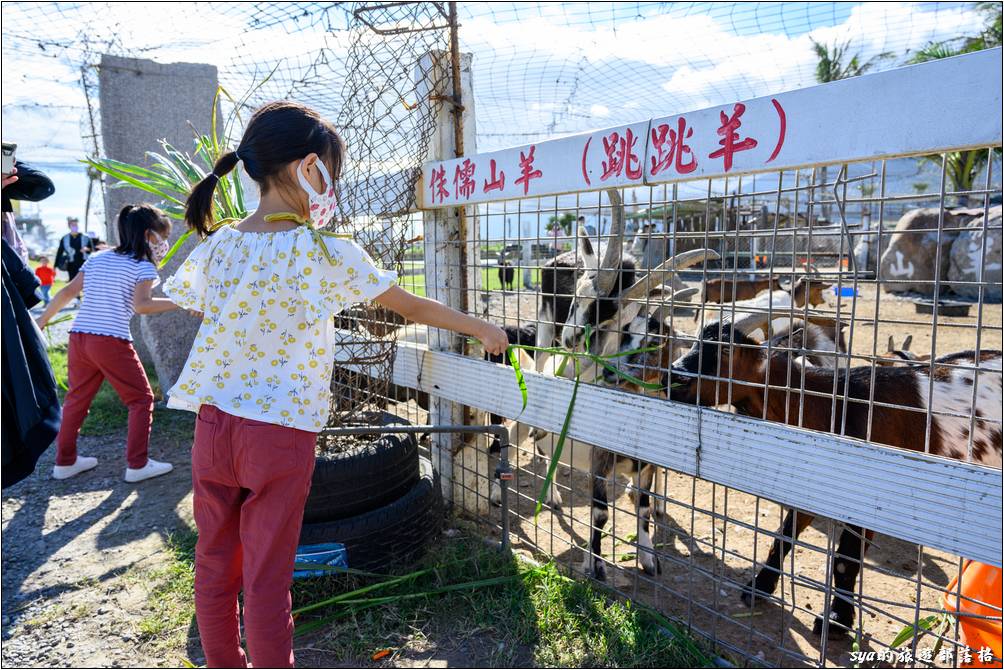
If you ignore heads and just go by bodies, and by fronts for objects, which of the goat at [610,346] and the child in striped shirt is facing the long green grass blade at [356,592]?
the goat

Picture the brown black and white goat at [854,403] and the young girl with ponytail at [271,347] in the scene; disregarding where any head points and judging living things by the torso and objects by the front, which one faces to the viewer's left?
the brown black and white goat

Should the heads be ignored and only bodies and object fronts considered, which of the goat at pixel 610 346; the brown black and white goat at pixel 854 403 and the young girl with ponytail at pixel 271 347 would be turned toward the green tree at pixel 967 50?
the young girl with ponytail

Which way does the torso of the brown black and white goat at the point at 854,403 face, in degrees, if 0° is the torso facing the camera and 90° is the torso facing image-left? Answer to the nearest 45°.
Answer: approximately 90°

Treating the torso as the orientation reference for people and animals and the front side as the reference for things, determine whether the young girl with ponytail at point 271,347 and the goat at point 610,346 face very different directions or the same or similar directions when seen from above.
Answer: very different directions

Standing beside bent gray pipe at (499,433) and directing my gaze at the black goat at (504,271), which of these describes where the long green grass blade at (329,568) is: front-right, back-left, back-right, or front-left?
back-left

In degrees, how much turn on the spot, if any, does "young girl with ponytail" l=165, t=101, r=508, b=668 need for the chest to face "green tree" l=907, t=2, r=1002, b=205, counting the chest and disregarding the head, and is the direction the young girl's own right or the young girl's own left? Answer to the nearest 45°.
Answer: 0° — they already face it

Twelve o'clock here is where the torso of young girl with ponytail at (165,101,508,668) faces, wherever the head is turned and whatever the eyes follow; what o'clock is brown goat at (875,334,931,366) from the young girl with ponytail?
The brown goat is roughly at 1 o'clock from the young girl with ponytail.
